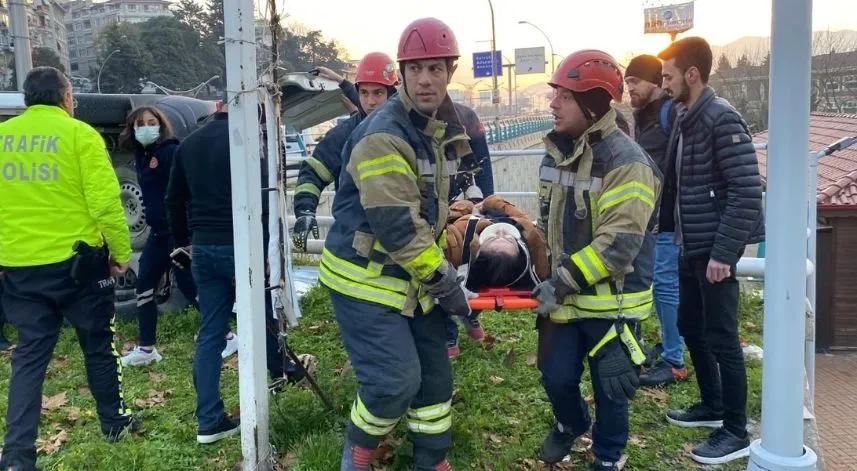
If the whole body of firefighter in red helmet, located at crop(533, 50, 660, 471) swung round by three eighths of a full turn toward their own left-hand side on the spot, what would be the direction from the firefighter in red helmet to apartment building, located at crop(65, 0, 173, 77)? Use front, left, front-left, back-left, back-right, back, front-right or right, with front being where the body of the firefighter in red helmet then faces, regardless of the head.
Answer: back-left

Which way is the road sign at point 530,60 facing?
toward the camera

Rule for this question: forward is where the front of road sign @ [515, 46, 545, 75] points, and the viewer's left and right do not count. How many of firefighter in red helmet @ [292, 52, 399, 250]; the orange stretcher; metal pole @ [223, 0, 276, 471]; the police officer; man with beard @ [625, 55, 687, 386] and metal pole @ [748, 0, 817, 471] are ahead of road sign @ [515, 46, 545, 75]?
6

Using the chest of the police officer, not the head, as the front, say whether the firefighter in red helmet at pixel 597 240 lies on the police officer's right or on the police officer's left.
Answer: on the police officer's right

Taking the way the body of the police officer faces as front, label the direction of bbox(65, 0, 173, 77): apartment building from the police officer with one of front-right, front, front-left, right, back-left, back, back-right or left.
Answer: front-left

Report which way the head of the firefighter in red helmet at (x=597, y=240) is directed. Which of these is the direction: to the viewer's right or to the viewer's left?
to the viewer's left

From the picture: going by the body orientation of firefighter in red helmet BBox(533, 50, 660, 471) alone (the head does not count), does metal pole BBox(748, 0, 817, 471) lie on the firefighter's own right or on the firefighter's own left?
on the firefighter's own left

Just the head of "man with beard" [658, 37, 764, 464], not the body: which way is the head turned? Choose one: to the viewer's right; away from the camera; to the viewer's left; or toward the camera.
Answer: to the viewer's left

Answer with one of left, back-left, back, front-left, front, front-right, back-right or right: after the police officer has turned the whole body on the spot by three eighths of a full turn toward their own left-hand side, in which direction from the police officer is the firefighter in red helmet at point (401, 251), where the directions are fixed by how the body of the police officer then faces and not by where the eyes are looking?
back-left

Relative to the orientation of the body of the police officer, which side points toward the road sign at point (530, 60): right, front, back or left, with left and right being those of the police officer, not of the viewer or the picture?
front

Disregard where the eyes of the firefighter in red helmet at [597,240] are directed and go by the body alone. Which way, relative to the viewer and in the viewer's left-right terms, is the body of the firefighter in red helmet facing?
facing the viewer and to the left of the viewer
